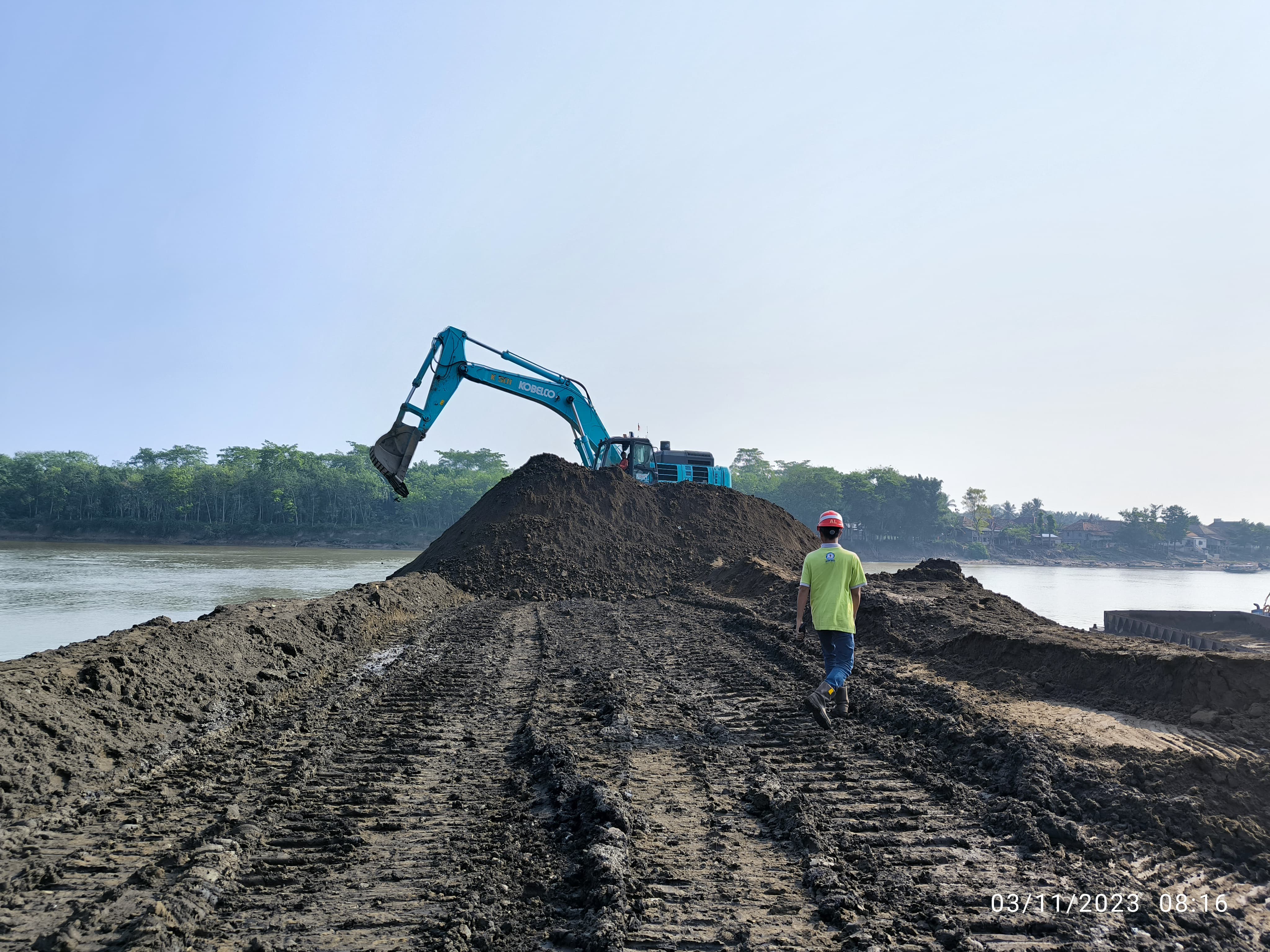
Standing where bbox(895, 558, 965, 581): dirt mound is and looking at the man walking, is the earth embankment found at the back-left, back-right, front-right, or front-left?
front-right

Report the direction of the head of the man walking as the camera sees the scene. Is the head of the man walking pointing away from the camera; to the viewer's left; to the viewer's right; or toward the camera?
away from the camera

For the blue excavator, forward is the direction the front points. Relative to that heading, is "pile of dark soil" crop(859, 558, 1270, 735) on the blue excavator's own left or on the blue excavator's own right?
on the blue excavator's own left

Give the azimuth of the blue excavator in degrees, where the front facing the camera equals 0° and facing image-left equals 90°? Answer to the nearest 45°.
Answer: approximately 90°

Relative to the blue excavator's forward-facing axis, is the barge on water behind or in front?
behind

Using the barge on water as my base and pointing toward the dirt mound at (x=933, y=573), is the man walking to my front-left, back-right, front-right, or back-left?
front-left

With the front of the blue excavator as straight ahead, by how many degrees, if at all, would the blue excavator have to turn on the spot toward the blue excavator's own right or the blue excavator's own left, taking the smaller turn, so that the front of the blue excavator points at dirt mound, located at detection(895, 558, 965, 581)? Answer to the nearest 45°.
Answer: approximately 135° to the blue excavator's own left

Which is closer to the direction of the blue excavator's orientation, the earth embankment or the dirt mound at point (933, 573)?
the earth embankment

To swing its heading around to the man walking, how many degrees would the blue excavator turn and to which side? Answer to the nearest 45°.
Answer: approximately 90° to its left

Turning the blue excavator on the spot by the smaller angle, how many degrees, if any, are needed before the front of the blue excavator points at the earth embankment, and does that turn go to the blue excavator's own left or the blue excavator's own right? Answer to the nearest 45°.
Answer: approximately 90° to the blue excavator's own left
